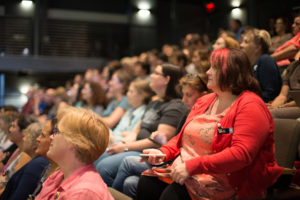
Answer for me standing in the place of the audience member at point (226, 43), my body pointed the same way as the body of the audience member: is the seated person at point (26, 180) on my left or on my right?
on my left

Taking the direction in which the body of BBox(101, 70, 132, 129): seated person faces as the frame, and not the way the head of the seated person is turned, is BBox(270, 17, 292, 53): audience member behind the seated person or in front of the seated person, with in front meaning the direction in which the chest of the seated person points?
behind

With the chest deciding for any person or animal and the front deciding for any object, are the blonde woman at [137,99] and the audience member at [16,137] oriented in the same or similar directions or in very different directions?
same or similar directions

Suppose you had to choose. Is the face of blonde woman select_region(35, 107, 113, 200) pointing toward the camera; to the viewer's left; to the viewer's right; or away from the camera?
to the viewer's left

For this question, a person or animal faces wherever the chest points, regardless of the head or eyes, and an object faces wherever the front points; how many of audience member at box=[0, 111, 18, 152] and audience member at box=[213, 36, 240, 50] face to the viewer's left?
2

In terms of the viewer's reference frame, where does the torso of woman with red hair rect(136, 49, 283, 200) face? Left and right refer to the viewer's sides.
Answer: facing the viewer and to the left of the viewer

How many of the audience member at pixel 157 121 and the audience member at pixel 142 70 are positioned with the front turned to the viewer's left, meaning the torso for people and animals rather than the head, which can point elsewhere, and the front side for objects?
2

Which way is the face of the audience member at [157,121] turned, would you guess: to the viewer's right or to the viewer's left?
to the viewer's left

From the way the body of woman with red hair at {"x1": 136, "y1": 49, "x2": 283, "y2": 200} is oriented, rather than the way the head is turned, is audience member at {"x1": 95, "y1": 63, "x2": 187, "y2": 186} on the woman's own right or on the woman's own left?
on the woman's own right

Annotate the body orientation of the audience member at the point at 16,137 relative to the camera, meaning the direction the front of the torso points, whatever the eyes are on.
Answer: to the viewer's left

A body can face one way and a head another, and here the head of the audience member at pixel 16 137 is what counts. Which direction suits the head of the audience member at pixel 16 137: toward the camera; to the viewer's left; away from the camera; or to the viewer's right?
to the viewer's left

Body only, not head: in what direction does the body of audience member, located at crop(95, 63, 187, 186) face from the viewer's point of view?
to the viewer's left

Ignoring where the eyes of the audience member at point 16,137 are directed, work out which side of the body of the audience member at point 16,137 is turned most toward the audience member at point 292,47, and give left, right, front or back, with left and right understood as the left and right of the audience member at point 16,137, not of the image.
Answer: back

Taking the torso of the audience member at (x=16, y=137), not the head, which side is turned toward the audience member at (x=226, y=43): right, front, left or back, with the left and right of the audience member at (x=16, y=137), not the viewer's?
back

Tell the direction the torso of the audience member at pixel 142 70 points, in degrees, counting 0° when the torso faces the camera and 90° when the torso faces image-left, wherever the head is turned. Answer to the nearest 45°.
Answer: approximately 90°

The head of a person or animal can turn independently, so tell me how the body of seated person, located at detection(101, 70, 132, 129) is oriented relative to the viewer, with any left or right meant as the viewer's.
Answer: facing to the left of the viewer

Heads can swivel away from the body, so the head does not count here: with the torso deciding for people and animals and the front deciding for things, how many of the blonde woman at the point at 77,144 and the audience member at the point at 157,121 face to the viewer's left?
2

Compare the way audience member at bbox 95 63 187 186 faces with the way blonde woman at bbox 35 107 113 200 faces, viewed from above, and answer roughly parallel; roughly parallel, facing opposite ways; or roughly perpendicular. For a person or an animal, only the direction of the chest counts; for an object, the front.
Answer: roughly parallel

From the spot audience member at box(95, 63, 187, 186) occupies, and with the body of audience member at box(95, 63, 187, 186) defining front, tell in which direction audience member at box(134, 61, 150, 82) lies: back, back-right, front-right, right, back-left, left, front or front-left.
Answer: right

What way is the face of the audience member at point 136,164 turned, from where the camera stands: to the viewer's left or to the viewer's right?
to the viewer's left

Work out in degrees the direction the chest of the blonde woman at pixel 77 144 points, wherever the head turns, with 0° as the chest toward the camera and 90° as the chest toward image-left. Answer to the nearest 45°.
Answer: approximately 90°
